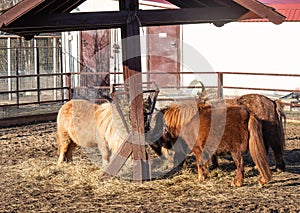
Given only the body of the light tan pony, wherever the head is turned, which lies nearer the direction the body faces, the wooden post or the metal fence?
the wooden post

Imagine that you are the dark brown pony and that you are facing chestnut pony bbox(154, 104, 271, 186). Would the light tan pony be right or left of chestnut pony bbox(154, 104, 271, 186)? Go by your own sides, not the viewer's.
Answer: right

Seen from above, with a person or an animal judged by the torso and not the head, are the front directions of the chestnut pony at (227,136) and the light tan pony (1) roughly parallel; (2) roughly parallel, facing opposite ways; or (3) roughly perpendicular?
roughly parallel, facing opposite ways

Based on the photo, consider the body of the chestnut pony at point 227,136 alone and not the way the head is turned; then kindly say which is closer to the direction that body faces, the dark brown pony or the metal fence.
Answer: the metal fence

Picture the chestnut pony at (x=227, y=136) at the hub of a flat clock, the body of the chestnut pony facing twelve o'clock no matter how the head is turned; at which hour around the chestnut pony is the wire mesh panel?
The wire mesh panel is roughly at 2 o'clock from the chestnut pony.

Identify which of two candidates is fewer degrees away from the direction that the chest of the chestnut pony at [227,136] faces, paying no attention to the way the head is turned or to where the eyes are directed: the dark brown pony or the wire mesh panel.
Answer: the wire mesh panel

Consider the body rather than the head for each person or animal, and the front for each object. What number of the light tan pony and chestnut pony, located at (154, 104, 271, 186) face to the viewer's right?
1

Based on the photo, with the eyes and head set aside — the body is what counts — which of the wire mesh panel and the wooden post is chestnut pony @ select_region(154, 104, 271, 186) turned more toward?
the wooden post

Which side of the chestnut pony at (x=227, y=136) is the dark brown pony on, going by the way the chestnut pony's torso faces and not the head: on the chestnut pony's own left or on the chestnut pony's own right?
on the chestnut pony's own right

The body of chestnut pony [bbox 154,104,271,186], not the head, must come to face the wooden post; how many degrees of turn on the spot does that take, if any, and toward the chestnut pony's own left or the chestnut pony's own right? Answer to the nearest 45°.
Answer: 0° — it already faces it

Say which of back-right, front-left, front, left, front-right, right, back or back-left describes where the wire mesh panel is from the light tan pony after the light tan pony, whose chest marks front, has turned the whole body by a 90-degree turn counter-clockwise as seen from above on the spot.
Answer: front

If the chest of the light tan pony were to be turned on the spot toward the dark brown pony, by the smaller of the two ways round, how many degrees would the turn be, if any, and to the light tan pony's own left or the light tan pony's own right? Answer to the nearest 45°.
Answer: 0° — it already faces it

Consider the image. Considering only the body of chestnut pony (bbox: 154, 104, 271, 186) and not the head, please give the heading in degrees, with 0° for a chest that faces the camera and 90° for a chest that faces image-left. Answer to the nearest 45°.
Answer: approximately 90°

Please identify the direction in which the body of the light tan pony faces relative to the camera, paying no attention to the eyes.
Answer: to the viewer's right

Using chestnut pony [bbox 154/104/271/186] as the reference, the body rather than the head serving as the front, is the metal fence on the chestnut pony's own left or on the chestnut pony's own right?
on the chestnut pony's own right
